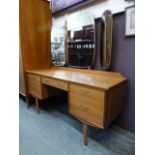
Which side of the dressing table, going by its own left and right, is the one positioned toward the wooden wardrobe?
right

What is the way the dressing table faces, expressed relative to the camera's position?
facing the viewer and to the left of the viewer
